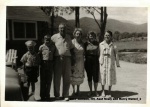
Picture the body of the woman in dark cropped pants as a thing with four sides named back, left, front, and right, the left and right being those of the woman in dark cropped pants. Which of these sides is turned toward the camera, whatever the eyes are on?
front
